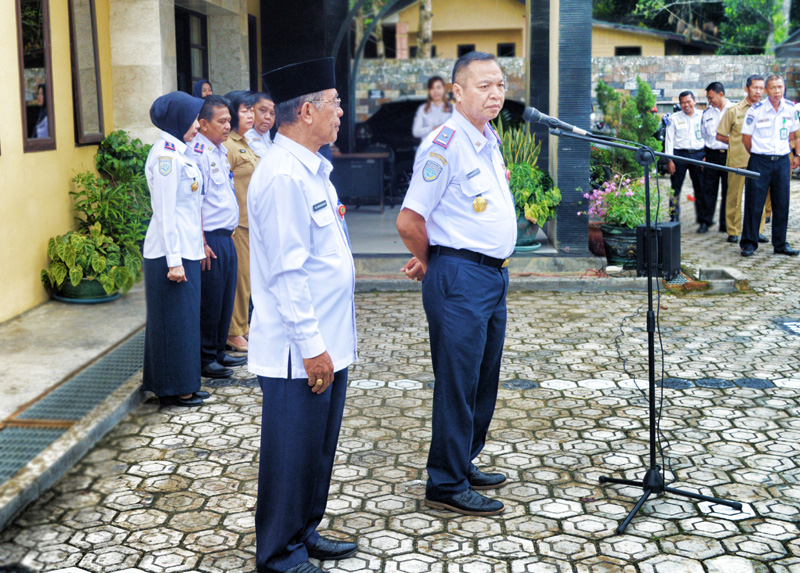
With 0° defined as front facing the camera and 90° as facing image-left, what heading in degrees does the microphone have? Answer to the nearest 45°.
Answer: approximately 90°

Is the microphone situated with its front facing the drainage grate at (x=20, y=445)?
yes

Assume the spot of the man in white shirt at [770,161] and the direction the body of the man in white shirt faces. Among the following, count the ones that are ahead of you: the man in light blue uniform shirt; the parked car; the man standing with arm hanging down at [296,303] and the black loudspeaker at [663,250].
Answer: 3

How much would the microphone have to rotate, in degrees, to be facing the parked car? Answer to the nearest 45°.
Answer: approximately 90° to its right

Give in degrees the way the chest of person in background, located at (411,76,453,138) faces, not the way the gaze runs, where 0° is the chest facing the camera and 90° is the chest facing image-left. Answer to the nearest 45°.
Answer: approximately 0°

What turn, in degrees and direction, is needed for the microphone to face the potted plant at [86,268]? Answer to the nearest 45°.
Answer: approximately 45° to its right

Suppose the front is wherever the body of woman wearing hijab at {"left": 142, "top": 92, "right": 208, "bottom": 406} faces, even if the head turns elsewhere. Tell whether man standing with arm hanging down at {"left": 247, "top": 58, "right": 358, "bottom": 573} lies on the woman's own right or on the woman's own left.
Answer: on the woman's own right

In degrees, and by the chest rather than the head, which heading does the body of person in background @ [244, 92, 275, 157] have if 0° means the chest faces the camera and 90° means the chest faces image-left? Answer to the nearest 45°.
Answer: approximately 315°

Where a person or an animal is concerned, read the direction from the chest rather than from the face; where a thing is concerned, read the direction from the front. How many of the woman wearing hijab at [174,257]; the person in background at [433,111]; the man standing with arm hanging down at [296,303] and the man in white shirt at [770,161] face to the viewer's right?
2

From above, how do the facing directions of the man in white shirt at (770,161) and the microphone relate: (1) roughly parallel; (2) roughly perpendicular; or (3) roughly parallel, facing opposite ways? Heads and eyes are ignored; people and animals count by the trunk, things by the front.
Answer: roughly perpendicular
